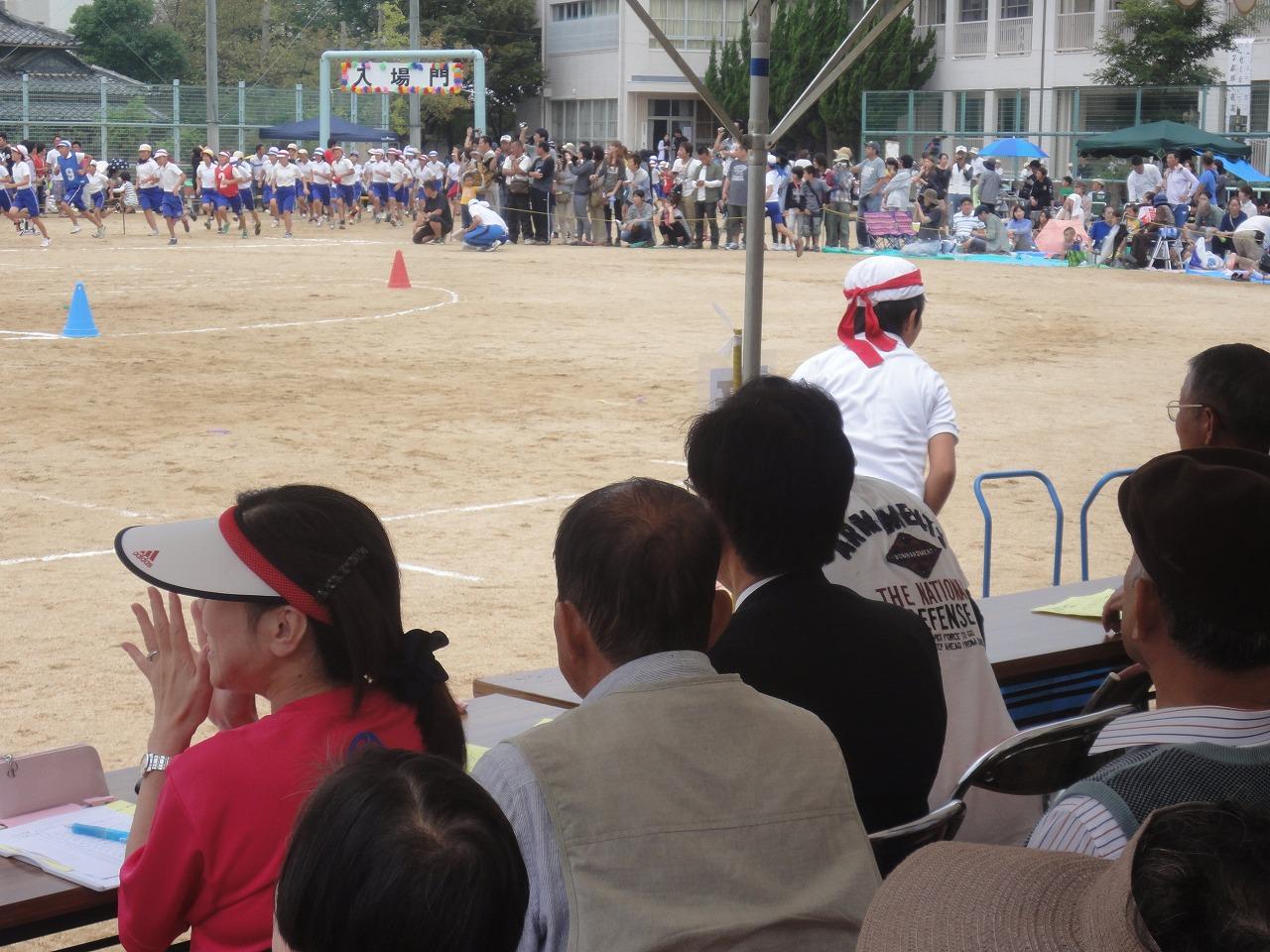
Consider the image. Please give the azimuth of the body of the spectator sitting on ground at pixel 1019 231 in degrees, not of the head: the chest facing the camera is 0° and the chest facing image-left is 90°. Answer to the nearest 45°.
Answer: approximately 45°

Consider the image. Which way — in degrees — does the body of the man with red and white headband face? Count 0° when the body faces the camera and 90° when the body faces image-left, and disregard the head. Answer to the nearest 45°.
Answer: approximately 225°

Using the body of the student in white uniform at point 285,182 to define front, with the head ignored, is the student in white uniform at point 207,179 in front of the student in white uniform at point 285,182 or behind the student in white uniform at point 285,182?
in front

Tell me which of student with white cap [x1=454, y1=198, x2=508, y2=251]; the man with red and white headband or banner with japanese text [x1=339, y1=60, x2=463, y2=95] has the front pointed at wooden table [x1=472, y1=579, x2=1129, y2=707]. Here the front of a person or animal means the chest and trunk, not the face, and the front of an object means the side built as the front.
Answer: the banner with japanese text

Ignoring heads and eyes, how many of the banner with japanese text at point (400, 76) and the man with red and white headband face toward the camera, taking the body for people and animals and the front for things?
1

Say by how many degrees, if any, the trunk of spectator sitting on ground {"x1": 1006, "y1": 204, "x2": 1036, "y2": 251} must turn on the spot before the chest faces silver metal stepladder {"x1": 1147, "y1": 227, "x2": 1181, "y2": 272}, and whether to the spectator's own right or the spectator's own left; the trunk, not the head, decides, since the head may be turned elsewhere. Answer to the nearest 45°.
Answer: approximately 90° to the spectator's own left

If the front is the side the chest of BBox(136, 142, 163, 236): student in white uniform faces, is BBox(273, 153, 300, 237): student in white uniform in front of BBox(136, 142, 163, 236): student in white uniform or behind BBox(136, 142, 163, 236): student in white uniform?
behind

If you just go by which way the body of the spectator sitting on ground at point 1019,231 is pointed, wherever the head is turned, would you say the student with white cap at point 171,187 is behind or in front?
in front

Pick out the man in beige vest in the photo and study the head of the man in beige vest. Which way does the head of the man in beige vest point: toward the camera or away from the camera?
away from the camera

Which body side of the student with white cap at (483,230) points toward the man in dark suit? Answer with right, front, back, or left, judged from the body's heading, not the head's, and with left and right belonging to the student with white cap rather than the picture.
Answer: left

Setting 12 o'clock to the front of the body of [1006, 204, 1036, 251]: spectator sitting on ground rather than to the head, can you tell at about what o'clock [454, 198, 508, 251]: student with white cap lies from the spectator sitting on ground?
The student with white cap is roughly at 1 o'clock from the spectator sitting on ground.

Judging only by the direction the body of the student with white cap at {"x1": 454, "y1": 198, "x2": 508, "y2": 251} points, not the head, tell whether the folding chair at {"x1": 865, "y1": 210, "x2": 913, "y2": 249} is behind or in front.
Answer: behind
